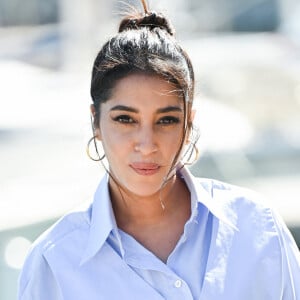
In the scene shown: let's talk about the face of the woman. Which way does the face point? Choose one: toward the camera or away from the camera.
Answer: toward the camera

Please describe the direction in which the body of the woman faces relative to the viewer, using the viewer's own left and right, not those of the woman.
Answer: facing the viewer
